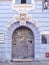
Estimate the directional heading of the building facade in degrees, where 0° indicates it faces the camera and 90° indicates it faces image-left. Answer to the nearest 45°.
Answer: approximately 0°
